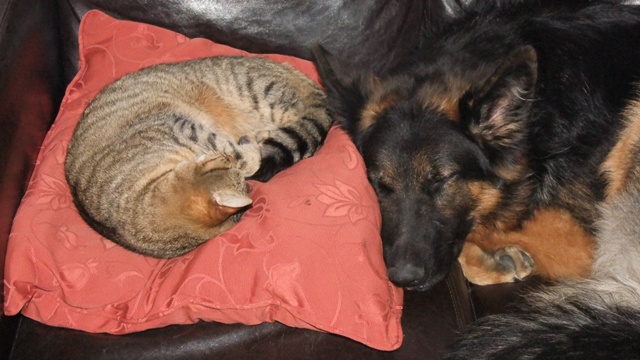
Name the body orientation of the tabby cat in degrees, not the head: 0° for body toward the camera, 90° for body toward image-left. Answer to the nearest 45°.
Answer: approximately 270°

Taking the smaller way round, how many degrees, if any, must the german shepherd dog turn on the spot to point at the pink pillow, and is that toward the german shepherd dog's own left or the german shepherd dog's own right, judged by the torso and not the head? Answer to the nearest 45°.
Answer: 0° — it already faces it

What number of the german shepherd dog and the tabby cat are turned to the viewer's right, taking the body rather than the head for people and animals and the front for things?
1

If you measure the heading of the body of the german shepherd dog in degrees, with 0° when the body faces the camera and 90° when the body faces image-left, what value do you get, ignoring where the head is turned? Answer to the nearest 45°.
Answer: approximately 45°

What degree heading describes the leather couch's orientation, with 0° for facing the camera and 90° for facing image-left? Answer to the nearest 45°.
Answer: approximately 0°

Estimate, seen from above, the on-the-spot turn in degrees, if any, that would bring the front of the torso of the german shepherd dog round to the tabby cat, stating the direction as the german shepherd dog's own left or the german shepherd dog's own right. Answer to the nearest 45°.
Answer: approximately 45° to the german shepherd dog's own right

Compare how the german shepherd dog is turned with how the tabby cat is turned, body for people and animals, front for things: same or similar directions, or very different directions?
very different directions

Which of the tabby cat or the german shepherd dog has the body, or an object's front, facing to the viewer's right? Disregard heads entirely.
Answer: the tabby cat
